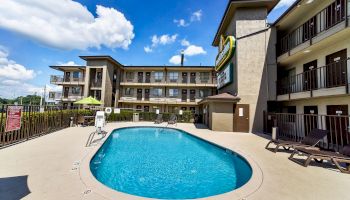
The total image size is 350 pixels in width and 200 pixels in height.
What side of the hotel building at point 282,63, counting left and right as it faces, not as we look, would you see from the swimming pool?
front

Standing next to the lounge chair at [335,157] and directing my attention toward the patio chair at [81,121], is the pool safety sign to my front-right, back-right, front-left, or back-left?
front-left

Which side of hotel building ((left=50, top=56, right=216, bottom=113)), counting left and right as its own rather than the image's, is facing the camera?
front

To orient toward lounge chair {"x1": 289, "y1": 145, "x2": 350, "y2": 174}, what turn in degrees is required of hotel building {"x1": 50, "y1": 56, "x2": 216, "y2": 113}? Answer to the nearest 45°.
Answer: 0° — it already faces it

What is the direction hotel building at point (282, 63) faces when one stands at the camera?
facing the viewer and to the left of the viewer

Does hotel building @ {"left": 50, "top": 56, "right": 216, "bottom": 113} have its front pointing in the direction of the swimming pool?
yes

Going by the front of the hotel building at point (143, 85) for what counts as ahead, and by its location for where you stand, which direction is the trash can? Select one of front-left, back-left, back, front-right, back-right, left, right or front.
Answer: front

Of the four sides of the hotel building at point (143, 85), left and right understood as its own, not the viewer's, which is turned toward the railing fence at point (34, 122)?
front

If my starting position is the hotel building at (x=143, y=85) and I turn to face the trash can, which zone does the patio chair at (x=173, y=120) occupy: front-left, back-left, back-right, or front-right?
front-left

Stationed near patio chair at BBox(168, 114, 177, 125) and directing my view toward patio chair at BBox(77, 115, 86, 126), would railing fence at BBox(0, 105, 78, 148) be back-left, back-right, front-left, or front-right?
front-left
